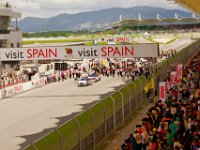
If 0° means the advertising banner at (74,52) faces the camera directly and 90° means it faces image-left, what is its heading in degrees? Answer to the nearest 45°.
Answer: approximately 0°
